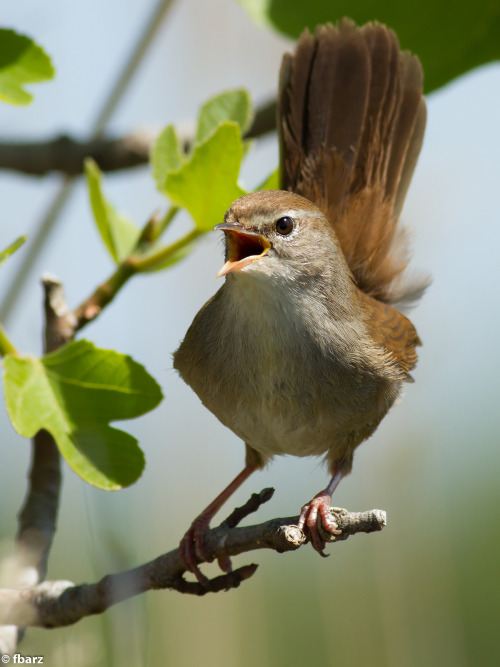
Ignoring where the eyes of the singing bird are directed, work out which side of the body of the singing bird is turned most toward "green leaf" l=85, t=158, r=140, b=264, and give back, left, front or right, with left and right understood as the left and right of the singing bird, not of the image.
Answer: right

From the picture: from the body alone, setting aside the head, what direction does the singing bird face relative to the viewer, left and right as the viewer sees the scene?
facing the viewer and to the left of the viewer

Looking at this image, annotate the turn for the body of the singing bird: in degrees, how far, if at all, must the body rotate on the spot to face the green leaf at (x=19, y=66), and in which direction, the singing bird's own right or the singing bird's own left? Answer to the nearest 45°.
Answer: approximately 90° to the singing bird's own right
